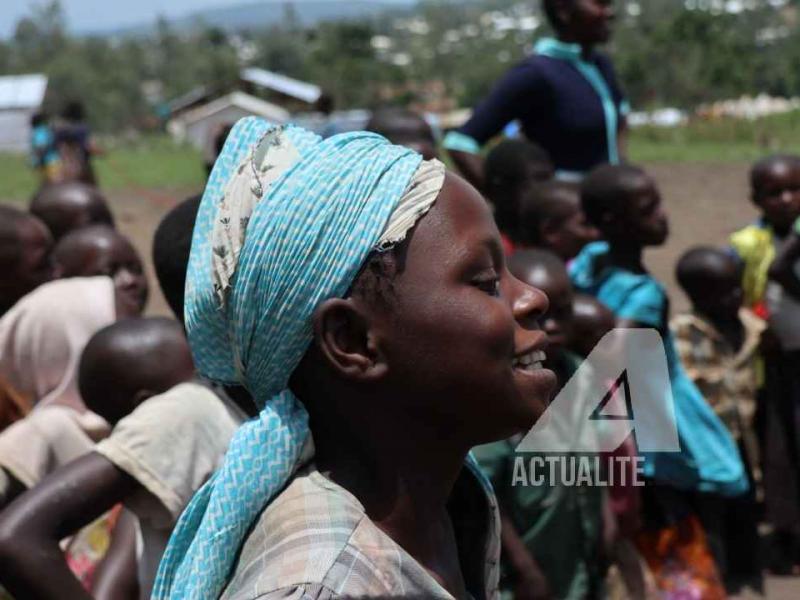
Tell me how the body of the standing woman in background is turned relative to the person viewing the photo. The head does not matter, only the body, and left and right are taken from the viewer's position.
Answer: facing the viewer and to the right of the viewer
